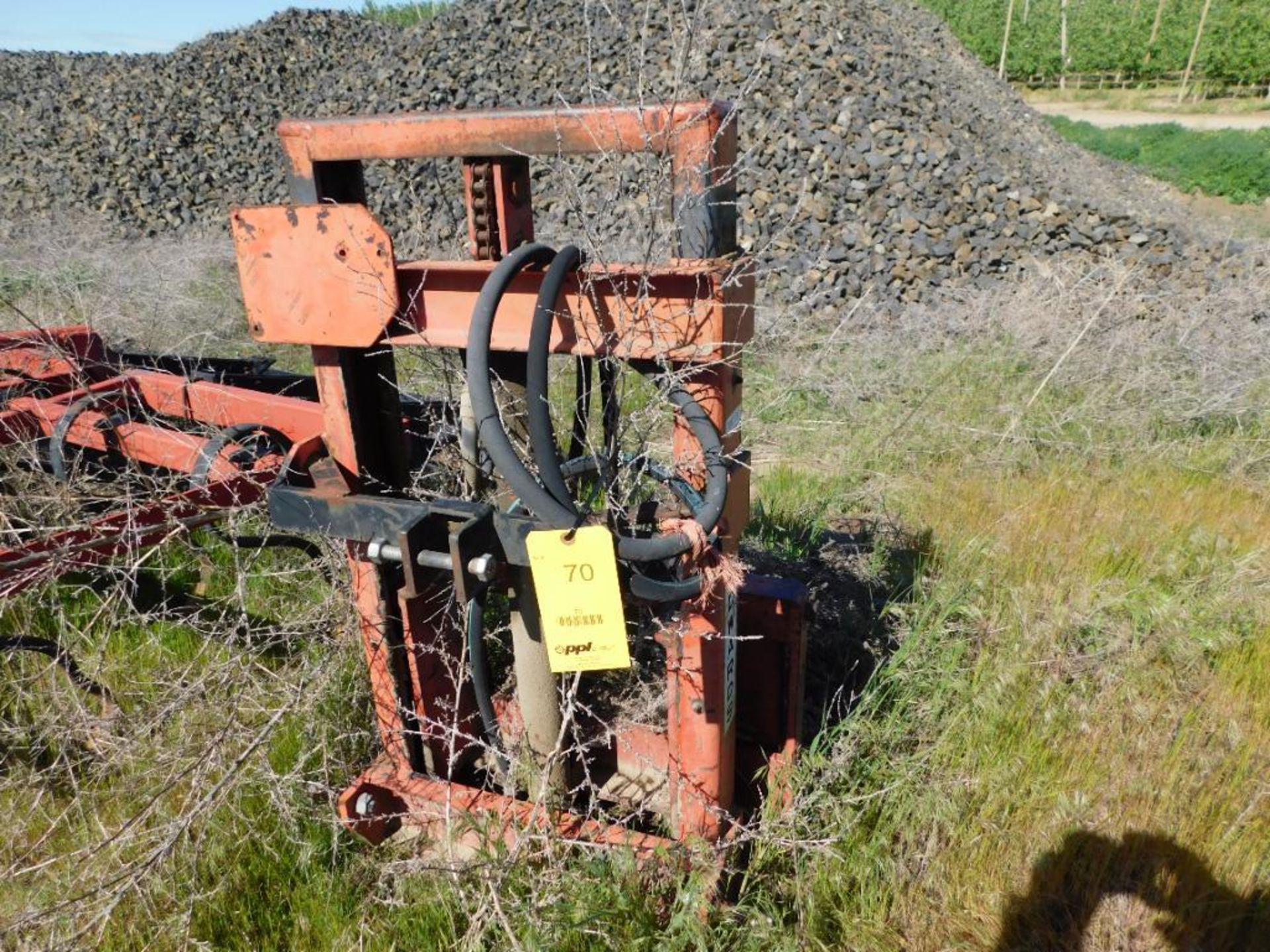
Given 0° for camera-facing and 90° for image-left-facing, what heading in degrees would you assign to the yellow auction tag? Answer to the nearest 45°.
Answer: approximately 0°

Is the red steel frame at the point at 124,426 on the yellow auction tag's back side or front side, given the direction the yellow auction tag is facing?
on the back side

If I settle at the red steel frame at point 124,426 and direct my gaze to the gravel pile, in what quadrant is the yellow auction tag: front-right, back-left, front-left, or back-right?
back-right

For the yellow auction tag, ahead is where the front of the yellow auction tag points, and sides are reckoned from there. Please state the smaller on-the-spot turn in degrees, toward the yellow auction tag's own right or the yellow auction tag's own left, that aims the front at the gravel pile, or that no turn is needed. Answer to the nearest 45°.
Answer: approximately 180°
